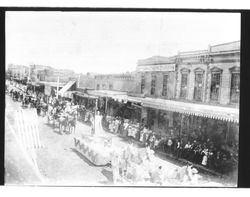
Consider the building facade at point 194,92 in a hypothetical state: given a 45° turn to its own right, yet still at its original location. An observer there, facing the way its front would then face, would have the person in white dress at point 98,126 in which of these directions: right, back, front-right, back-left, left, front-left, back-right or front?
front

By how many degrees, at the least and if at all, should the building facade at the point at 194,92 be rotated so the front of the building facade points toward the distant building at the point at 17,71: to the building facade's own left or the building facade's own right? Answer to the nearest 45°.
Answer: approximately 45° to the building facade's own right

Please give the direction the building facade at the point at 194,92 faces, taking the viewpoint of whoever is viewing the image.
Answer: facing the viewer and to the left of the viewer
